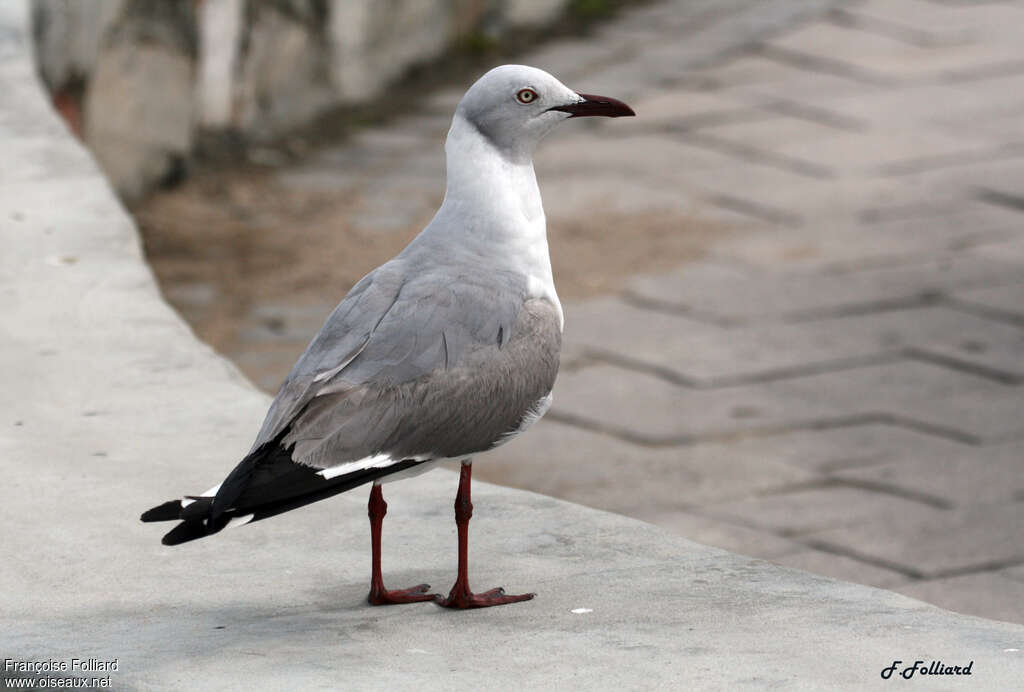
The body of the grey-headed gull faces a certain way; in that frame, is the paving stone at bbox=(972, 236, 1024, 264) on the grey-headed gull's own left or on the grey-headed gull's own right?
on the grey-headed gull's own left

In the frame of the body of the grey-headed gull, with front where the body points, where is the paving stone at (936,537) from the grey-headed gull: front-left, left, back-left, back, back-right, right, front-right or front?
front-left

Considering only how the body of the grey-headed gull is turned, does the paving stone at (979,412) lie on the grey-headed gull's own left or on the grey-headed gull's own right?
on the grey-headed gull's own left

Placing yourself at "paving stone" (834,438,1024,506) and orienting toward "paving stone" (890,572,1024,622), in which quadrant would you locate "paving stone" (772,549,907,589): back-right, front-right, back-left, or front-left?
front-right

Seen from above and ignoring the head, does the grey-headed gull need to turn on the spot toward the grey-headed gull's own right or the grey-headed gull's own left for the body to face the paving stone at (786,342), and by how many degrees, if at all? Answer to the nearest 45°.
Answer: approximately 45° to the grey-headed gull's own left

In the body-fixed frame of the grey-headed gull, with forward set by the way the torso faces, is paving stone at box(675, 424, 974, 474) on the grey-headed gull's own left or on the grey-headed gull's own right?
on the grey-headed gull's own left

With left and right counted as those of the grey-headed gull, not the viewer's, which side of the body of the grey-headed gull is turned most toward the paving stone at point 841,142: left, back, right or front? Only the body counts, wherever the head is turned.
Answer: left

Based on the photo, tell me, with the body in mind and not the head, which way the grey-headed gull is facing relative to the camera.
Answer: to the viewer's right

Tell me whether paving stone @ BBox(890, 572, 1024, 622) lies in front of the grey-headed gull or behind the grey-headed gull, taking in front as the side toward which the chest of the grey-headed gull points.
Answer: in front
